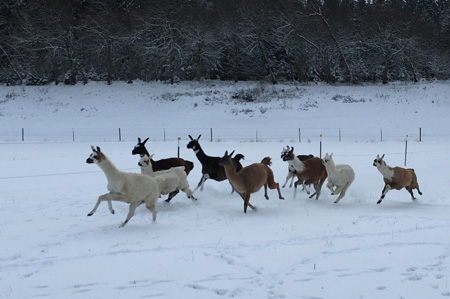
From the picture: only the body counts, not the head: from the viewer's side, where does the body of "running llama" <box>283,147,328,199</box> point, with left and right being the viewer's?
facing to the left of the viewer

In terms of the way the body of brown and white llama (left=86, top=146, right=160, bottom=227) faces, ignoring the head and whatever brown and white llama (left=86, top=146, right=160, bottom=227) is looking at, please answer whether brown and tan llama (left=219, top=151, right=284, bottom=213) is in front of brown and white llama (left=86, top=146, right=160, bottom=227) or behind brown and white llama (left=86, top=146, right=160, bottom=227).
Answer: behind

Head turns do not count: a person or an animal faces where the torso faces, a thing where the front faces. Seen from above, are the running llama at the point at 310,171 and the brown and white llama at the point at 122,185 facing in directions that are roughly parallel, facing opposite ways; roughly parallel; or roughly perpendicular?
roughly parallel

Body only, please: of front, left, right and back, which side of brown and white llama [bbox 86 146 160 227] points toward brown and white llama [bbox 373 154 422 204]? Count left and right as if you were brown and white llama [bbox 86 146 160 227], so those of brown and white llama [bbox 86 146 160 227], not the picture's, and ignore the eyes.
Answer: back

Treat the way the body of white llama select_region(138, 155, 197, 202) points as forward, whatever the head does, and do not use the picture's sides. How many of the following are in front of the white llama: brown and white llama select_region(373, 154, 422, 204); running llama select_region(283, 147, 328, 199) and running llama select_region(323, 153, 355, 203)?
0

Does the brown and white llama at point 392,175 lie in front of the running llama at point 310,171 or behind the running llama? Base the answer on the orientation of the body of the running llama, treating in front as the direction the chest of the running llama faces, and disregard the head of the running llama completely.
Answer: behind

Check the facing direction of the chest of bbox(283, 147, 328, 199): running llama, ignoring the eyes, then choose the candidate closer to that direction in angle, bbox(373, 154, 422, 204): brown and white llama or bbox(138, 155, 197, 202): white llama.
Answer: the white llama

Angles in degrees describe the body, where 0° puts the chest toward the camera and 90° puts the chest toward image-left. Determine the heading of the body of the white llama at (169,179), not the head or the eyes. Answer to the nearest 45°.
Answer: approximately 90°

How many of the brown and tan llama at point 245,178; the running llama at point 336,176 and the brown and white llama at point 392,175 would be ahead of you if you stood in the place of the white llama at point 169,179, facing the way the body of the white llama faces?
0

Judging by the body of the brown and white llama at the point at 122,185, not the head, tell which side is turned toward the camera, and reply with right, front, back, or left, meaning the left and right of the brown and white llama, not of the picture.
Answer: left

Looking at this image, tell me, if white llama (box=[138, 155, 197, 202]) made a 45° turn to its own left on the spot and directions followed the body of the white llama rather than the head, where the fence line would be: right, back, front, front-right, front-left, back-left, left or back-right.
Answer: back-right

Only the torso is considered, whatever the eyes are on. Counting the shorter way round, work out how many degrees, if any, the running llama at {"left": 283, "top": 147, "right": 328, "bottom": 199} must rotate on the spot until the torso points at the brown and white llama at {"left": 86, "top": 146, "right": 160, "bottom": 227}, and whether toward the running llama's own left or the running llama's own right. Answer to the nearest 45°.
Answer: approximately 45° to the running llama's own left

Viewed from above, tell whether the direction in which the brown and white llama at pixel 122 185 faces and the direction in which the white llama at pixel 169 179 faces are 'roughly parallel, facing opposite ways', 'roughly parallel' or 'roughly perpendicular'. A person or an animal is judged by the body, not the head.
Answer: roughly parallel
